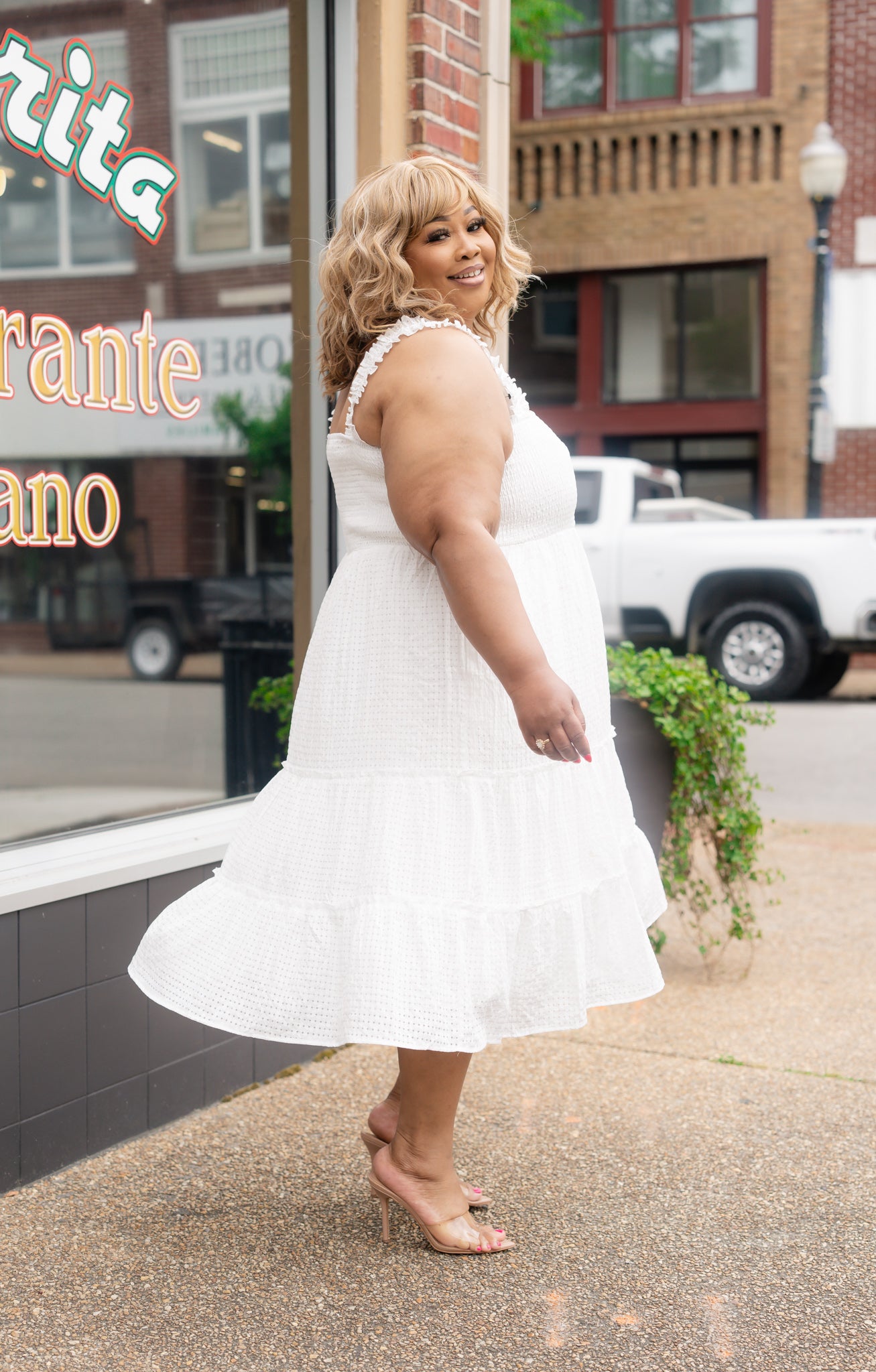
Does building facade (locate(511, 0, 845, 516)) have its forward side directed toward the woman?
yes

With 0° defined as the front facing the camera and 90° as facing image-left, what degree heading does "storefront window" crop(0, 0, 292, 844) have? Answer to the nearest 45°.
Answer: approximately 315°

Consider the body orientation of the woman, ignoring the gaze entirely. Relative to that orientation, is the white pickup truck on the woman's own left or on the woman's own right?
on the woman's own left

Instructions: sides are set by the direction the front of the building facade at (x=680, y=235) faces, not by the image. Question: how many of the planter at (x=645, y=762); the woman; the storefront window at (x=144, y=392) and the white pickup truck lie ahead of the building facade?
4

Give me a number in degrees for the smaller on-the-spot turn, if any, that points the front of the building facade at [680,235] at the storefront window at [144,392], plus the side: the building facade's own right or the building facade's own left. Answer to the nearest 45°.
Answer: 0° — it already faces it

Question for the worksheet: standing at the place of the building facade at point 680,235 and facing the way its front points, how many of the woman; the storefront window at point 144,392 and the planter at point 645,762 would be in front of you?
3

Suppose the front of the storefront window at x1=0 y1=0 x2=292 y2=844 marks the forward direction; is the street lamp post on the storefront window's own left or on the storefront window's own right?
on the storefront window's own left

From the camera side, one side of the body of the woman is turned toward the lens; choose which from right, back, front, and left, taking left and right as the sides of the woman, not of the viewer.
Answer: right

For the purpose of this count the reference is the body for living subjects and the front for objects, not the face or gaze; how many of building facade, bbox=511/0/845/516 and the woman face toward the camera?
1
